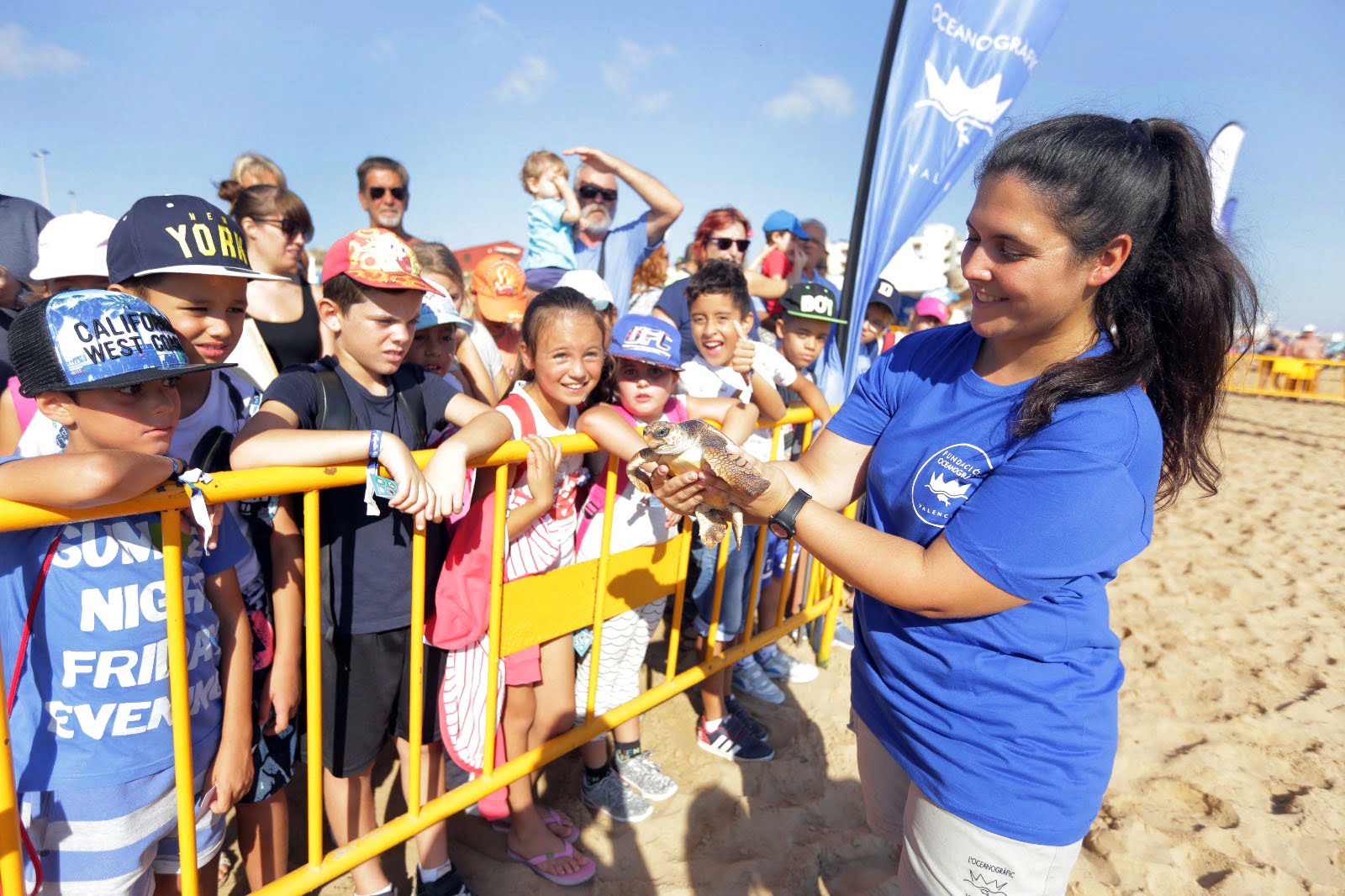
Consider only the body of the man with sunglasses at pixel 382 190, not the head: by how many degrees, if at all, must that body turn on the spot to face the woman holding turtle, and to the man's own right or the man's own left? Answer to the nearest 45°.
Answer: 0° — they already face them

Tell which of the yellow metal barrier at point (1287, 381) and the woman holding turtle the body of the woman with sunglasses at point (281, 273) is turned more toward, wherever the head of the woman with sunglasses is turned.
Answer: the woman holding turtle

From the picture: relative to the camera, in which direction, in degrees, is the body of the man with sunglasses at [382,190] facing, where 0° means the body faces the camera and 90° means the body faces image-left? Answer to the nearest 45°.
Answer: approximately 0°

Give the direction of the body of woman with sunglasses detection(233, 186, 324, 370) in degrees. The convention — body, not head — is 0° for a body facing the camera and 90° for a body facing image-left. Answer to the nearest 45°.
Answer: approximately 315°

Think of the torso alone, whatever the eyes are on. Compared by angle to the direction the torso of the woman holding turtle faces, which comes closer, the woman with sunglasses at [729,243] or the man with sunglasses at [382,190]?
the man with sunglasses

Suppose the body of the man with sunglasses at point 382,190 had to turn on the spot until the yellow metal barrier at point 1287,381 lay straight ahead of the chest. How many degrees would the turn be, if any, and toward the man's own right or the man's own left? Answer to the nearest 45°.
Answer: approximately 90° to the man's own left

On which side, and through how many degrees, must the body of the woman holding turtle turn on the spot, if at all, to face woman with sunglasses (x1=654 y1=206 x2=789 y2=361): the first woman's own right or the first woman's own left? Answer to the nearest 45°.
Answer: approximately 90° to the first woman's own right

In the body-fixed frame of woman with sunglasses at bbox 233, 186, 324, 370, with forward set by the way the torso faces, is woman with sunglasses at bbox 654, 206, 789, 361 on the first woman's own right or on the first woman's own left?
on the first woman's own left

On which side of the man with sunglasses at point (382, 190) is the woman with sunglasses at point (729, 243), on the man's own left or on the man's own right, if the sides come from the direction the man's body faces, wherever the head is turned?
on the man's own left

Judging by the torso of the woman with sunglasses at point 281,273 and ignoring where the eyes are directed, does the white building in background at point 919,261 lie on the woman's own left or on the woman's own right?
on the woman's own left

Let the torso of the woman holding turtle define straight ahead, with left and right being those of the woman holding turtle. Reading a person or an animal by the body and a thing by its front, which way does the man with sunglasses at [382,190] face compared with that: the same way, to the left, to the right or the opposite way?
to the left
